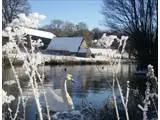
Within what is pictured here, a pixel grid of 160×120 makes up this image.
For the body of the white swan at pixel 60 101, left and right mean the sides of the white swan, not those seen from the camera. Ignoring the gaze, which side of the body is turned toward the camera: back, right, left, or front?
right
